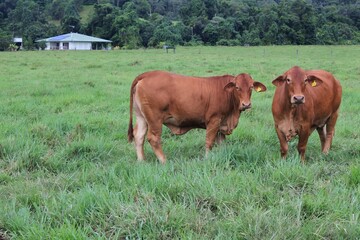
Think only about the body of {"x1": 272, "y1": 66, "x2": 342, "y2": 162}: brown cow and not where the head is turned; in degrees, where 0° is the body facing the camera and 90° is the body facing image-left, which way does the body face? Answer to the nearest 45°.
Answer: approximately 45°

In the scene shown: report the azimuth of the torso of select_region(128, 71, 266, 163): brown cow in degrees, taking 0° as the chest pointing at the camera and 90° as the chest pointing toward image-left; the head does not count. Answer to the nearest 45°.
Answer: approximately 270°

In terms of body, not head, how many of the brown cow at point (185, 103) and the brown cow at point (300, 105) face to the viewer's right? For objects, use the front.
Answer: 1

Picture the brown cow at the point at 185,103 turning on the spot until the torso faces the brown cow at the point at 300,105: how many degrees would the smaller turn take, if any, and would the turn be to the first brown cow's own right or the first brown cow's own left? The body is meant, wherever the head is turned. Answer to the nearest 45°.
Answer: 0° — it already faces it

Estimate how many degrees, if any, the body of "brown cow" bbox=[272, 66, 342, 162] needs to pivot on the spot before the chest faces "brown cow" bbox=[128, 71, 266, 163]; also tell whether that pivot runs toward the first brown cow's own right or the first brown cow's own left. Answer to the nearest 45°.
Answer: approximately 45° to the first brown cow's own right
